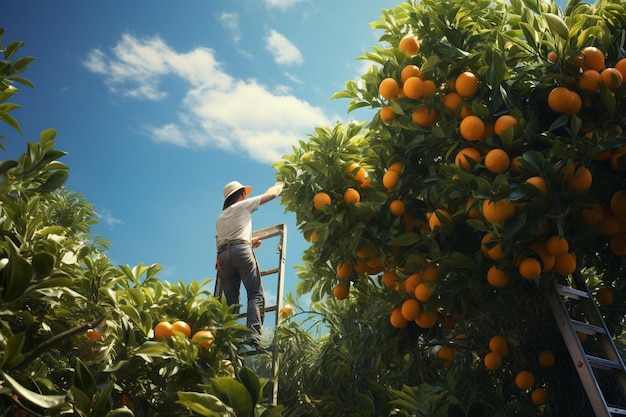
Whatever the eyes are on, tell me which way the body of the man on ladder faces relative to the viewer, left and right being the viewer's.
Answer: facing away from the viewer and to the right of the viewer

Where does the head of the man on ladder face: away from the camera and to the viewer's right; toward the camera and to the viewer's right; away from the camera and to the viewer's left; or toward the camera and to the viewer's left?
away from the camera and to the viewer's right

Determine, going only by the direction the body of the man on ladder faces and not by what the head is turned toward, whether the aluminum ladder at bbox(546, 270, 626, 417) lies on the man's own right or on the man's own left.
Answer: on the man's own right

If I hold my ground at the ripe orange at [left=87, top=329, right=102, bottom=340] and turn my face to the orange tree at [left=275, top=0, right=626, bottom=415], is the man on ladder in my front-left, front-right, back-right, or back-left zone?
front-left

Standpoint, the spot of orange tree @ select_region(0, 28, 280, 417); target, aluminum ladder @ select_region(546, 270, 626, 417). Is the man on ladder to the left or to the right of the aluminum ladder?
left

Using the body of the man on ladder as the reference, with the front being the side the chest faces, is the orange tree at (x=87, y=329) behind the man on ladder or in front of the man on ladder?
behind

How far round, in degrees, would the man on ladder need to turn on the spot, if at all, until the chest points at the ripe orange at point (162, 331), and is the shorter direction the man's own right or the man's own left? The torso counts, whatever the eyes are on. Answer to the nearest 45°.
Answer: approximately 135° to the man's own right

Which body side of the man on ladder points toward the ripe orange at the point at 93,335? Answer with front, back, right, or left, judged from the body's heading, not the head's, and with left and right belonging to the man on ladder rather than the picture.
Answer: back

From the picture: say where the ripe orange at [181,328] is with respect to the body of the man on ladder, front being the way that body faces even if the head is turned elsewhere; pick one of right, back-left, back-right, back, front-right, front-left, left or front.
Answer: back-right
